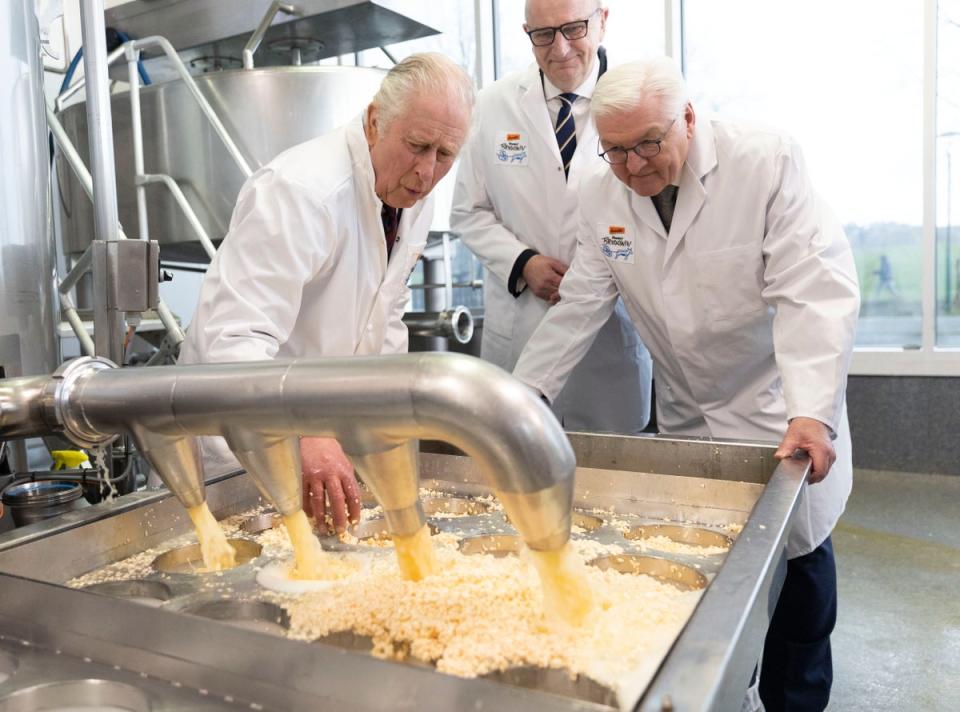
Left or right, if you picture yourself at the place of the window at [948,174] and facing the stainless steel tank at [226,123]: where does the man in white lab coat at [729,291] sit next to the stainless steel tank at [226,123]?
left

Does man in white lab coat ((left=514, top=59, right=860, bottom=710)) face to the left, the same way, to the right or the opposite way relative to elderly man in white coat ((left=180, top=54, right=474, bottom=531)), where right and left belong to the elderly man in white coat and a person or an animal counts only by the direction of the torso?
to the right

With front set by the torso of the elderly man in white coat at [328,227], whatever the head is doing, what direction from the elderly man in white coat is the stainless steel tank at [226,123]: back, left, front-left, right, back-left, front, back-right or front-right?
back-left

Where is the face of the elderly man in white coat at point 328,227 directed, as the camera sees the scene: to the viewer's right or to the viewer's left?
to the viewer's right

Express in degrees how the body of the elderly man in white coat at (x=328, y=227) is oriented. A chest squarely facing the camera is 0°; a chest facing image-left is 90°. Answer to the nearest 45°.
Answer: approximately 315°
